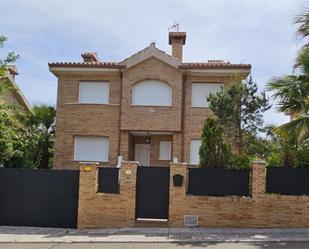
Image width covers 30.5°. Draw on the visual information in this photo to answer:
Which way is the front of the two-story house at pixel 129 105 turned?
toward the camera

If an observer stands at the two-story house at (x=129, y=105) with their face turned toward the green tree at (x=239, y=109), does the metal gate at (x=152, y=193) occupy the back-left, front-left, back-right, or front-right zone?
front-right

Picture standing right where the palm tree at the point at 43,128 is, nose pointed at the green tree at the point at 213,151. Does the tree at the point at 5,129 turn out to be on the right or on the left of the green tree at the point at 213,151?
right

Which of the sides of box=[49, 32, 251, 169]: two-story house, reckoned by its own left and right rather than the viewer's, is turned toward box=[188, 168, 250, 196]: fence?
front

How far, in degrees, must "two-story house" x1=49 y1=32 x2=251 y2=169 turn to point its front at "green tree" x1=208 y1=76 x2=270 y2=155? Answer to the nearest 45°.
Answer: approximately 45° to its left

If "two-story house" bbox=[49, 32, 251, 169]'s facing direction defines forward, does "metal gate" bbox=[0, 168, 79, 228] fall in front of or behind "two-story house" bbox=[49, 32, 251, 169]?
in front

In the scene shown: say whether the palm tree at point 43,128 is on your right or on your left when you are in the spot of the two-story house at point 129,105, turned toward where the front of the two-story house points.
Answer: on your right

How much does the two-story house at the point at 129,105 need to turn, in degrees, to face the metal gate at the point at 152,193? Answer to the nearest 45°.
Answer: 0° — it already faces it

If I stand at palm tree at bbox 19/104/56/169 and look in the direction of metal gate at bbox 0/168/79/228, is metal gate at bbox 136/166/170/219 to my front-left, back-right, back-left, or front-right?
front-left
